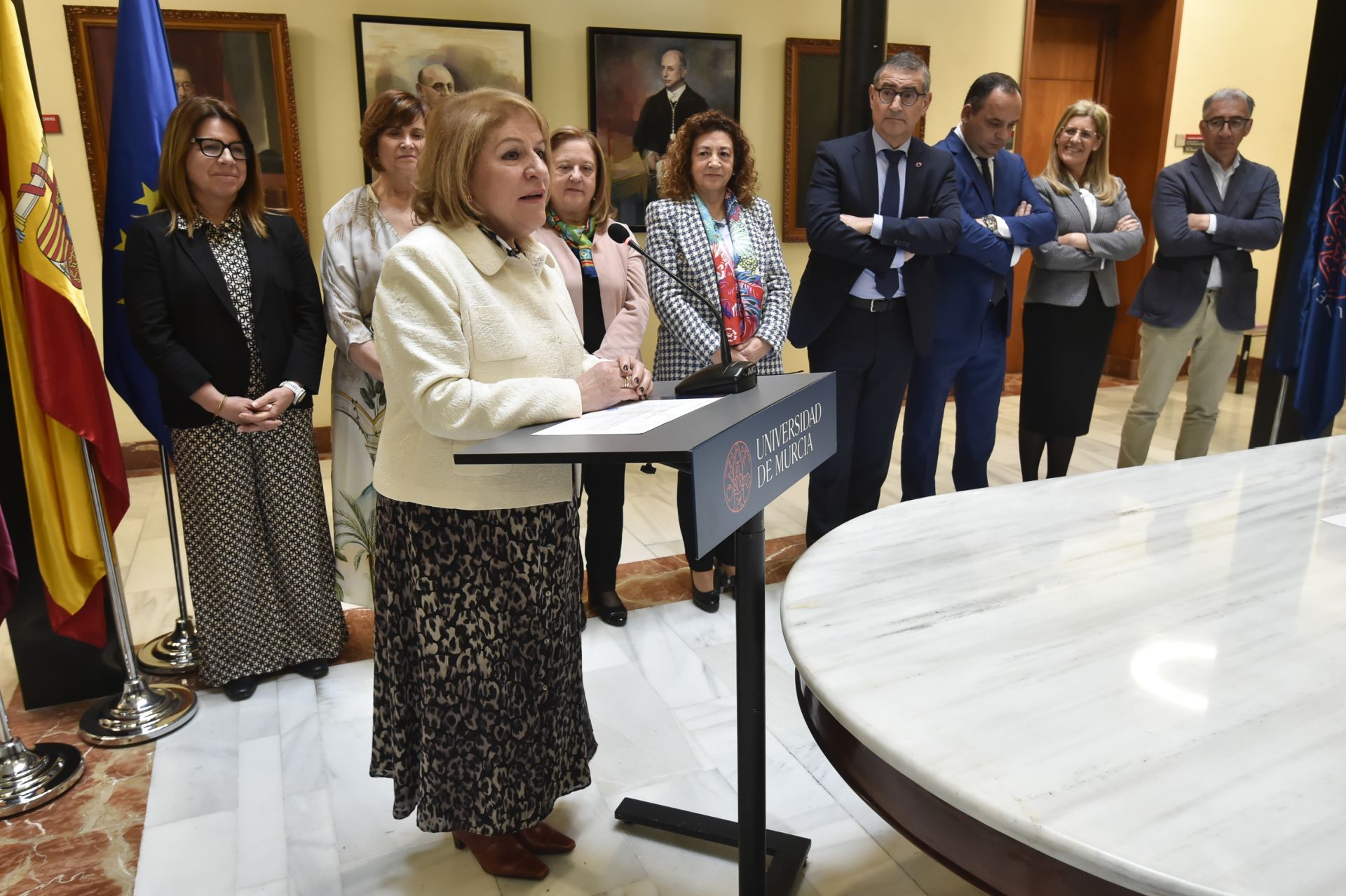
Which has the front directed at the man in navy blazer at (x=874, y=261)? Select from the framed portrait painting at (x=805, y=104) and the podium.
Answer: the framed portrait painting

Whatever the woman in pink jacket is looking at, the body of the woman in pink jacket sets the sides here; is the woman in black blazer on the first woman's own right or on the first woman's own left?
on the first woman's own right

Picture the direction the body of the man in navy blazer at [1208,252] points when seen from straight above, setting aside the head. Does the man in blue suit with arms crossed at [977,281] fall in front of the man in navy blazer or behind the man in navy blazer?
in front

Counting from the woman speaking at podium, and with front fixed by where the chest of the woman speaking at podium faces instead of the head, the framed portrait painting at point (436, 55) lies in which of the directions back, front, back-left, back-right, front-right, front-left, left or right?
back-left

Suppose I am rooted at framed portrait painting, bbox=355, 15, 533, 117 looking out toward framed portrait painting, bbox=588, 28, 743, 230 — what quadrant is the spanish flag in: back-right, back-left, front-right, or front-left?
back-right

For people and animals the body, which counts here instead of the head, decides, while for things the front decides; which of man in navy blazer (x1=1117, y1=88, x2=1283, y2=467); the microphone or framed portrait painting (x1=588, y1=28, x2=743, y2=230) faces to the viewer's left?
the microphone

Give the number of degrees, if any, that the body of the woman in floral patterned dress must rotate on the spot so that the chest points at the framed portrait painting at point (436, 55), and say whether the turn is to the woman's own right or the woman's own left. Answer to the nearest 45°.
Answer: approximately 135° to the woman's own left

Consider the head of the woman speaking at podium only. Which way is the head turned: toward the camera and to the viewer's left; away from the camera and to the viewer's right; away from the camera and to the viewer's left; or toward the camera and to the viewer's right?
toward the camera and to the viewer's right

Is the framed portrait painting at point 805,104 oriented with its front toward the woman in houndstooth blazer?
yes

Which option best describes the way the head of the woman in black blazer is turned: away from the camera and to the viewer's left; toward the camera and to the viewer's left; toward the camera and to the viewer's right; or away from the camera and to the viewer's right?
toward the camera and to the viewer's right

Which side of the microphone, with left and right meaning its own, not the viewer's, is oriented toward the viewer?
left

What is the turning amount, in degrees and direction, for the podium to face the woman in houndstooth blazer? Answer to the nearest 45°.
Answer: approximately 135° to its left

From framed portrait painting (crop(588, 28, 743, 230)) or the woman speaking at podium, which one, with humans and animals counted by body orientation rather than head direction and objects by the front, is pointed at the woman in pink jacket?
the framed portrait painting

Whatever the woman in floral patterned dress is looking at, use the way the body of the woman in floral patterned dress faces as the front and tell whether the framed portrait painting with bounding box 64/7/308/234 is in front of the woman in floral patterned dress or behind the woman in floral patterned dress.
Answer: behind

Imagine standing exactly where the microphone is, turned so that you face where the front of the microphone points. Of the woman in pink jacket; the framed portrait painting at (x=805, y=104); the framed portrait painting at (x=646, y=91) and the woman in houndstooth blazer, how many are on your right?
4
